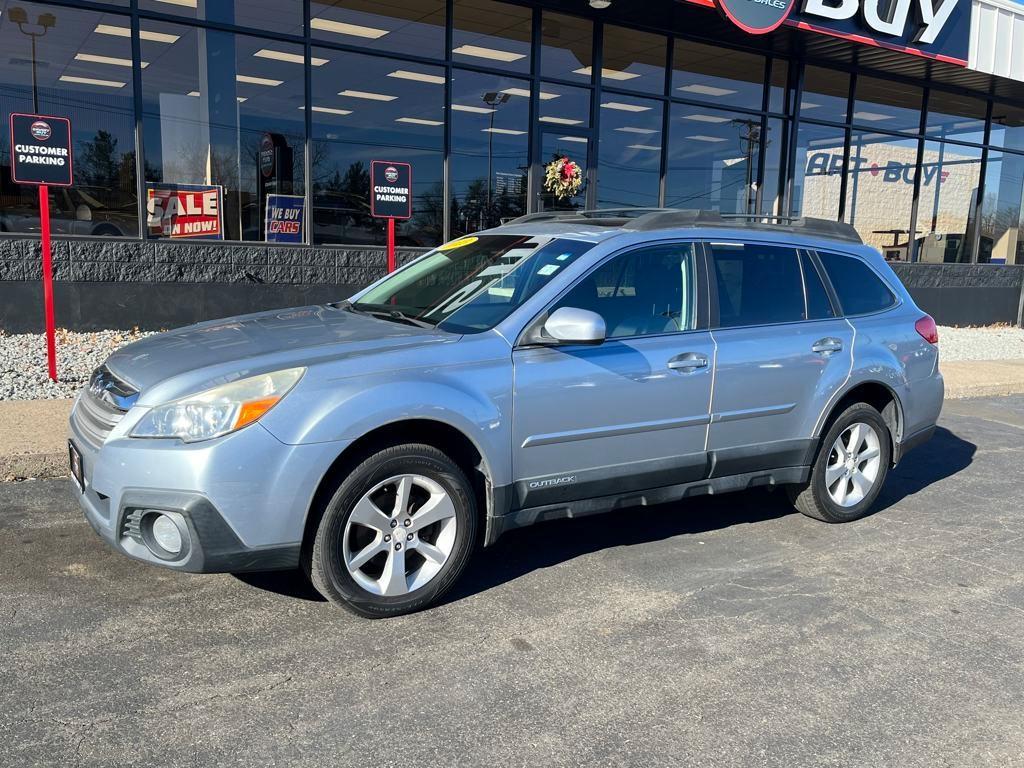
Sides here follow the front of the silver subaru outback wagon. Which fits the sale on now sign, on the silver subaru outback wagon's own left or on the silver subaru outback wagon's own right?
on the silver subaru outback wagon's own right

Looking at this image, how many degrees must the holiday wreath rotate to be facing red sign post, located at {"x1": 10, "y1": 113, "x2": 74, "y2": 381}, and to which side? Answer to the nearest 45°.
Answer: approximately 45° to its right

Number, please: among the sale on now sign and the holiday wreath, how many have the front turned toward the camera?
2

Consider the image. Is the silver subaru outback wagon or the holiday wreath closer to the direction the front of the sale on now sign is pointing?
the silver subaru outback wagon

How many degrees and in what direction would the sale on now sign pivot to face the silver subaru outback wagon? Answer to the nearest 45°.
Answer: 0° — it already faces it

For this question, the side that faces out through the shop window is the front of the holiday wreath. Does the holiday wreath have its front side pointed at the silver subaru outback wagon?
yes

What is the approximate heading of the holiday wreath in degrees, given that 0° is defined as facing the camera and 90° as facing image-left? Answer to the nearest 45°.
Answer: approximately 0°

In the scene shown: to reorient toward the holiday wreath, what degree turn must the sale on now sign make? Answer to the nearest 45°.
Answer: approximately 90° to its left

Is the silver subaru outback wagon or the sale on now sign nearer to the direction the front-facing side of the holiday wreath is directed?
the silver subaru outback wagon
